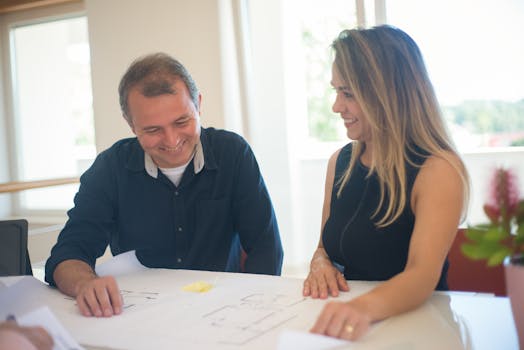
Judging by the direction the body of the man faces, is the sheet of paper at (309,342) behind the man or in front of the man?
in front

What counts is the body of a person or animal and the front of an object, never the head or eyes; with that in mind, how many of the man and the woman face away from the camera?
0

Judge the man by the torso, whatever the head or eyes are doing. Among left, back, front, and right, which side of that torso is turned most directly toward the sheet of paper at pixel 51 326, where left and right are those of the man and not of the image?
front

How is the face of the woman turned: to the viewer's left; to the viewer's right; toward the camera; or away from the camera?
to the viewer's left

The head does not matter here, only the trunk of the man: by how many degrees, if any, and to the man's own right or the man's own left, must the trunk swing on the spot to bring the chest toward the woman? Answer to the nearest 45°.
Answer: approximately 45° to the man's own left

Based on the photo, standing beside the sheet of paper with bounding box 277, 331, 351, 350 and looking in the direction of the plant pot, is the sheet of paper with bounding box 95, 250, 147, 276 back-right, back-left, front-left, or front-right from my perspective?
back-left

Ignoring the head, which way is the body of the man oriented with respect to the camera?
toward the camera

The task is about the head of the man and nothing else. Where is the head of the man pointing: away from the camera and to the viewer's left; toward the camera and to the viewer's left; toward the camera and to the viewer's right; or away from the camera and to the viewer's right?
toward the camera and to the viewer's right

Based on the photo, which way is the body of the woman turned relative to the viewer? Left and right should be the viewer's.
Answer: facing the viewer and to the left of the viewer

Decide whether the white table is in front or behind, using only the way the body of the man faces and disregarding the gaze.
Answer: in front

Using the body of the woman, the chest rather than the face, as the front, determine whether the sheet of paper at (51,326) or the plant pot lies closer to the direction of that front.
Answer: the sheet of paper
